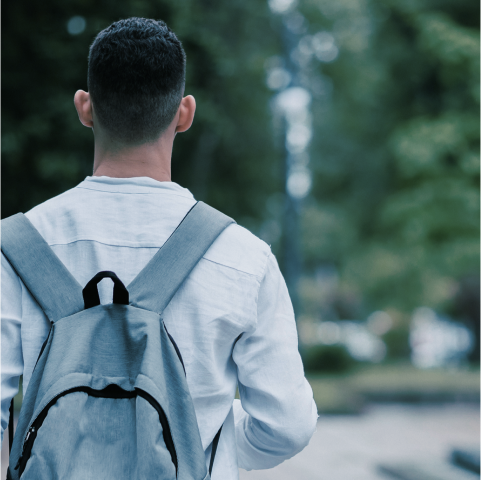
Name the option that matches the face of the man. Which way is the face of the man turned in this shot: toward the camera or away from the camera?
away from the camera

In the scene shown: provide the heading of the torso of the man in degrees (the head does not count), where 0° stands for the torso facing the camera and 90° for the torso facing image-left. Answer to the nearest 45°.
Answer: approximately 180°
